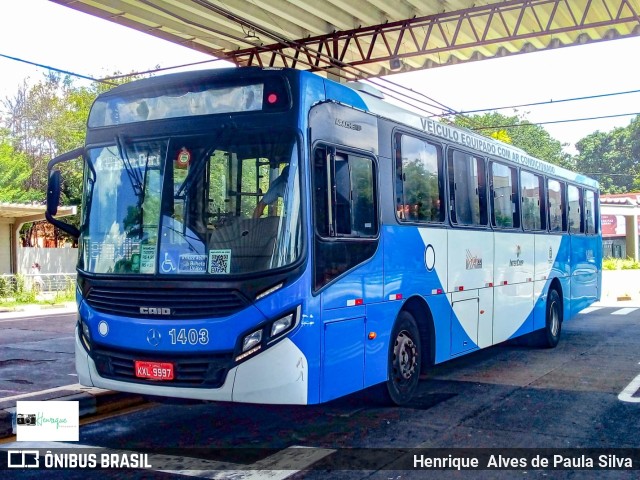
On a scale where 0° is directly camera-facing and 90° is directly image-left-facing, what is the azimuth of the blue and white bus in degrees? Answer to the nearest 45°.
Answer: approximately 45°
